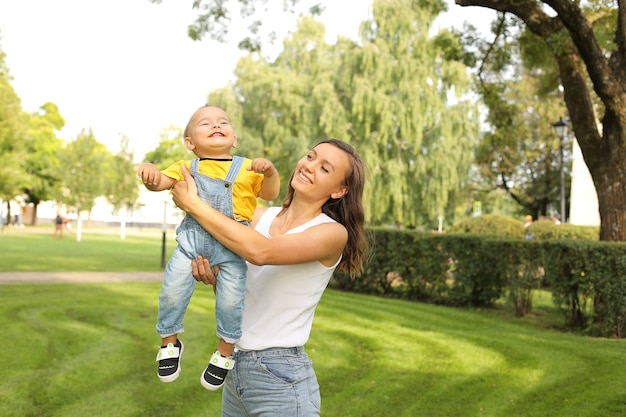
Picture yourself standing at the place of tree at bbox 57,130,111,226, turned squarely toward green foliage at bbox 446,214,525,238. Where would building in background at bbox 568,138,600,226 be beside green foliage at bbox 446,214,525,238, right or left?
left

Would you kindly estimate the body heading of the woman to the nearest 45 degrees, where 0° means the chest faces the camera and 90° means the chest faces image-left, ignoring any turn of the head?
approximately 45°

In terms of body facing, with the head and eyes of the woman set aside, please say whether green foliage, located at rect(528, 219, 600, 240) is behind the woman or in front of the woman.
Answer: behind

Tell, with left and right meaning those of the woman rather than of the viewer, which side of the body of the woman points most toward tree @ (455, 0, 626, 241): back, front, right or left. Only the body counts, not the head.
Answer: back

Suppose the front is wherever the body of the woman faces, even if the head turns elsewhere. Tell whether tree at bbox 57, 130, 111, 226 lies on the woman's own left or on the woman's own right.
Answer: on the woman's own right

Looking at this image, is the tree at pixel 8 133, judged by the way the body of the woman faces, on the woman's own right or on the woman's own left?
on the woman's own right

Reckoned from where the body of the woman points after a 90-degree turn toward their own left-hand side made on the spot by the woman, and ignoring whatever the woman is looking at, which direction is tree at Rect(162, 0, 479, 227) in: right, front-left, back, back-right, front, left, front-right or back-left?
back-left
